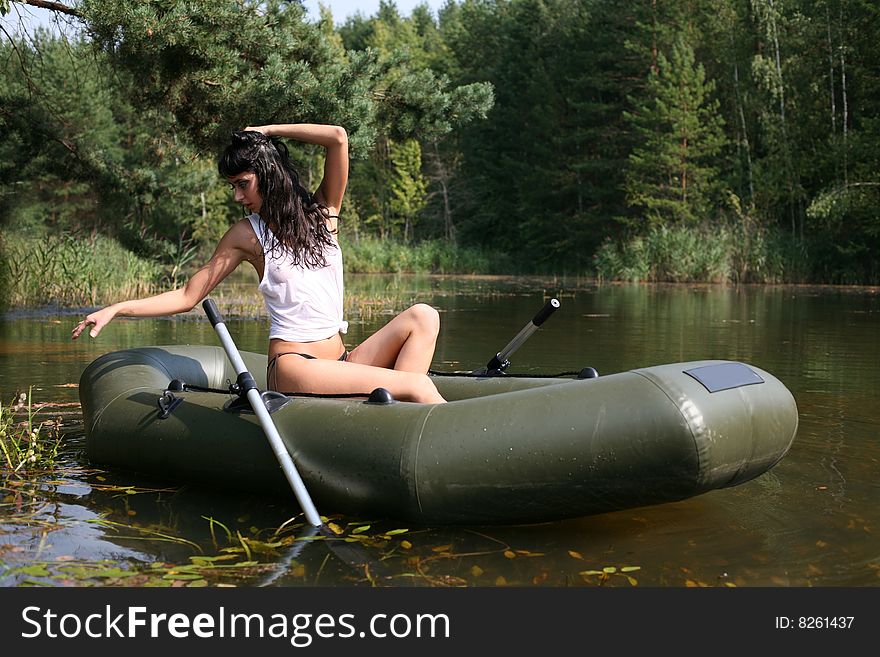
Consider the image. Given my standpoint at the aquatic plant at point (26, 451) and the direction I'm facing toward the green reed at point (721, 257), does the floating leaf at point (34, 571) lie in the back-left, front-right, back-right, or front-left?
back-right

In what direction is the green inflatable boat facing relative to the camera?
to the viewer's right

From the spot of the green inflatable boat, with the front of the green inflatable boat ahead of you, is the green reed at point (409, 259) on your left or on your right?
on your left

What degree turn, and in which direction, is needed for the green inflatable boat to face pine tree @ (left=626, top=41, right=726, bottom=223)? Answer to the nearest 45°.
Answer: approximately 90° to its left

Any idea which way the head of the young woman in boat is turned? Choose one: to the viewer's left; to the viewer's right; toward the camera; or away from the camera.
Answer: to the viewer's left
